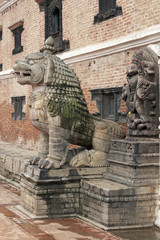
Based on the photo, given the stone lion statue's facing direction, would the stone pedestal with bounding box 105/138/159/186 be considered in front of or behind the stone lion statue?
behind

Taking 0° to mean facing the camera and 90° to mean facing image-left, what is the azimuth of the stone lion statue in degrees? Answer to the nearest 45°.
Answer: approximately 90°
